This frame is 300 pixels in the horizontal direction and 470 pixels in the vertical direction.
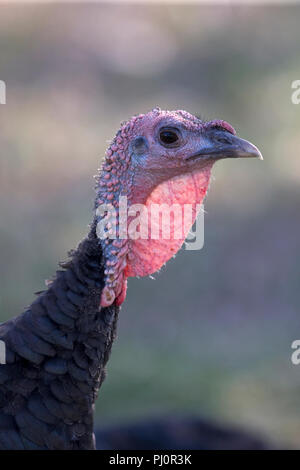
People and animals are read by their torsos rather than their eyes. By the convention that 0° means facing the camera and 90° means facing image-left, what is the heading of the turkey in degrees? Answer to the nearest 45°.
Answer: approximately 270°
